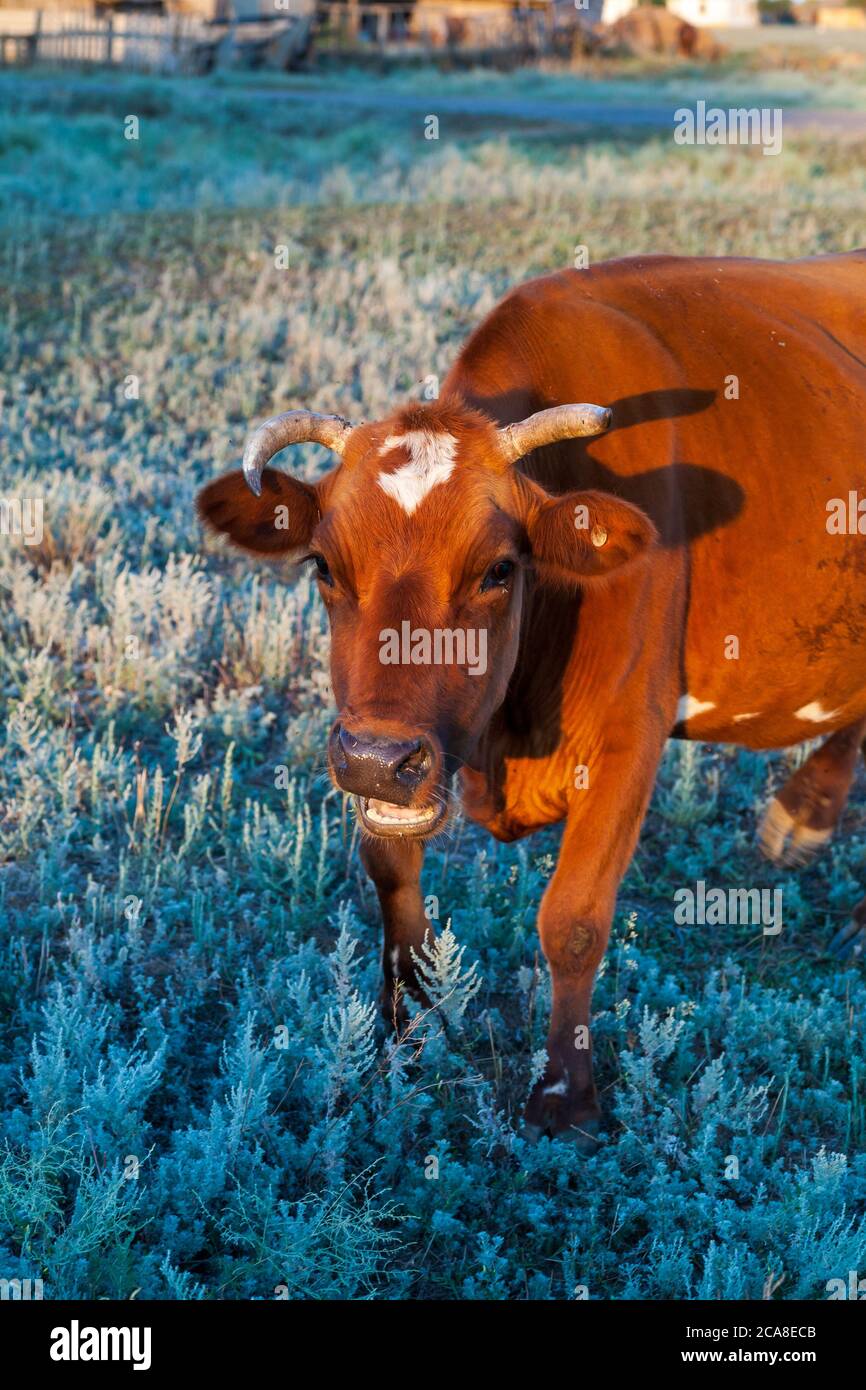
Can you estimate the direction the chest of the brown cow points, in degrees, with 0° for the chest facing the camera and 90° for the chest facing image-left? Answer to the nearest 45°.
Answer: approximately 45°
